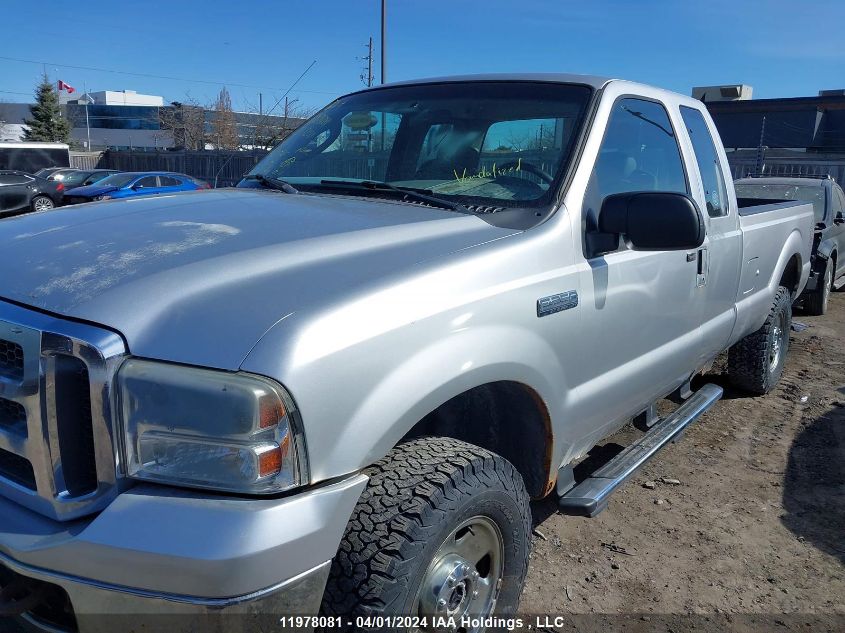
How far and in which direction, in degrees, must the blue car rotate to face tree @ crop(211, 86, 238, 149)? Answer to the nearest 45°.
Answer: approximately 135° to its right

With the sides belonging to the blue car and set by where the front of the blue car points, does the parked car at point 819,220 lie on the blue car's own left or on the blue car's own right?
on the blue car's own left

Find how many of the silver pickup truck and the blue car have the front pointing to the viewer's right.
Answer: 0

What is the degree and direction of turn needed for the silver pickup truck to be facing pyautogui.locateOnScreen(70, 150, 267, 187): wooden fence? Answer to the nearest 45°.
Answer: approximately 135° to its right

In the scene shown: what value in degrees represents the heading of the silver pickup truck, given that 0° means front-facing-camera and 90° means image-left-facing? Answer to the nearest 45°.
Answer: approximately 45°

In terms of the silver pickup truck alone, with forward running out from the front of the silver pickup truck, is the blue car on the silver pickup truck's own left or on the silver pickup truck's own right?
on the silver pickup truck's own right
